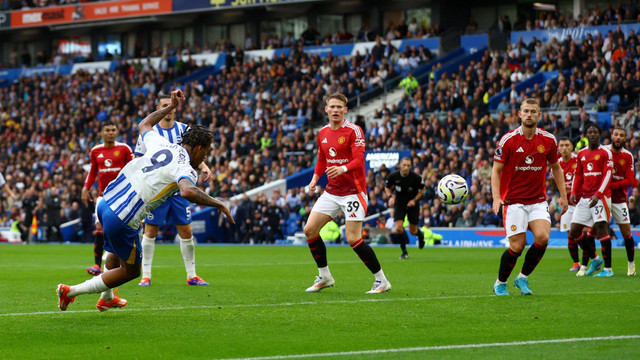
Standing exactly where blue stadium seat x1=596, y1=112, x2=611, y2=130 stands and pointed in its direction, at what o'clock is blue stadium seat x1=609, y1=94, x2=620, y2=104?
blue stadium seat x1=609, y1=94, x2=620, y2=104 is roughly at 5 o'clock from blue stadium seat x1=596, y1=112, x2=611, y2=130.

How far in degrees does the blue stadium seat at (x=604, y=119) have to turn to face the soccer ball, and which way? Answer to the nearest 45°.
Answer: approximately 45° to its left

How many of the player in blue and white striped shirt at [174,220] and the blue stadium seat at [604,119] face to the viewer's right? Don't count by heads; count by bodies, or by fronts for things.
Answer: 0

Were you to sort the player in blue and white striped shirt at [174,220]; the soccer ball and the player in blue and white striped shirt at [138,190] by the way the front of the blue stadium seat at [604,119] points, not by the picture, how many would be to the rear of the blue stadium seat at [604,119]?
0

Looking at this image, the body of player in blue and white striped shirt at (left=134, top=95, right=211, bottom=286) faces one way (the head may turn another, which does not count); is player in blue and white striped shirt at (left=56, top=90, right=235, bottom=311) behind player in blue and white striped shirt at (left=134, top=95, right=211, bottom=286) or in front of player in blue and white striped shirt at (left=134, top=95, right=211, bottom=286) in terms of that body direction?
in front

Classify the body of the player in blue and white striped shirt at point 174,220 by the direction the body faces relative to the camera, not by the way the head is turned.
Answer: toward the camera

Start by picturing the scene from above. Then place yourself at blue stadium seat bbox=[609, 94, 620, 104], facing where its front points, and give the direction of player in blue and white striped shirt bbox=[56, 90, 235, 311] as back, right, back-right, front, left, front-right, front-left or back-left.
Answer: front-left

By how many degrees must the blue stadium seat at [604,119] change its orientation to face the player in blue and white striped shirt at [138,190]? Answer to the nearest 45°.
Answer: approximately 45° to its left

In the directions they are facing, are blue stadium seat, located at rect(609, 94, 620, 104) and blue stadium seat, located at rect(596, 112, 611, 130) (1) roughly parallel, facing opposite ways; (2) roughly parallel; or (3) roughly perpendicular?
roughly parallel

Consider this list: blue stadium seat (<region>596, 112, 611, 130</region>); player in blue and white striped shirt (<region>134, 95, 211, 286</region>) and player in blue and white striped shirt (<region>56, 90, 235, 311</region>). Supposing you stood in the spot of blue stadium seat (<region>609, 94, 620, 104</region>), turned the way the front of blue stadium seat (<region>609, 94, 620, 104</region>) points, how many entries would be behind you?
0

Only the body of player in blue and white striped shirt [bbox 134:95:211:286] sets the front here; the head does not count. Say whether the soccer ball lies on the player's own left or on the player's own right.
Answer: on the player's own left

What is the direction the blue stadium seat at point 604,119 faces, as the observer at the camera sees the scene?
facing the viewer and to the left of the viewer

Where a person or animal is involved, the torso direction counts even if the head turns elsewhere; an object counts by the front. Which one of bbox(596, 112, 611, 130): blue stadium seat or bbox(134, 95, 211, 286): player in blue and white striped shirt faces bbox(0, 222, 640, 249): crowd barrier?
the blue stadium seat

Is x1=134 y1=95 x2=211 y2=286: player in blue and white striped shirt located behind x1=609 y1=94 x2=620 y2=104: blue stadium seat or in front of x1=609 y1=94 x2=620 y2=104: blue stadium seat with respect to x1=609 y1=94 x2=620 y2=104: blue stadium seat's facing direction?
in front

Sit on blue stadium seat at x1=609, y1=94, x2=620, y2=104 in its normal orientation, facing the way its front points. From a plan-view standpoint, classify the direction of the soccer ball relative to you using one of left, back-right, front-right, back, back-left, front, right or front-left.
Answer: front-left

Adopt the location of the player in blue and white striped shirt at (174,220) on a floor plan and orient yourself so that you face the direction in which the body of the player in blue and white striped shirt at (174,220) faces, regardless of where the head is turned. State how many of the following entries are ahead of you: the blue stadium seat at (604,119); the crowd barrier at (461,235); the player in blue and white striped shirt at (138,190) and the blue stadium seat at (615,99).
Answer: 1

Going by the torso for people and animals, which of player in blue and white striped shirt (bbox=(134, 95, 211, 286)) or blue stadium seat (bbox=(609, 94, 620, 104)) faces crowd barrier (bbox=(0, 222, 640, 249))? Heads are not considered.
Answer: the blue stadium seat

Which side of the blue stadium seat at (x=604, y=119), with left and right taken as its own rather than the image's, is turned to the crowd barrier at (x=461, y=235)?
front

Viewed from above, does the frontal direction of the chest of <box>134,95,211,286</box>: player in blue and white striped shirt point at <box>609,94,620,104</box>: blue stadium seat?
no
